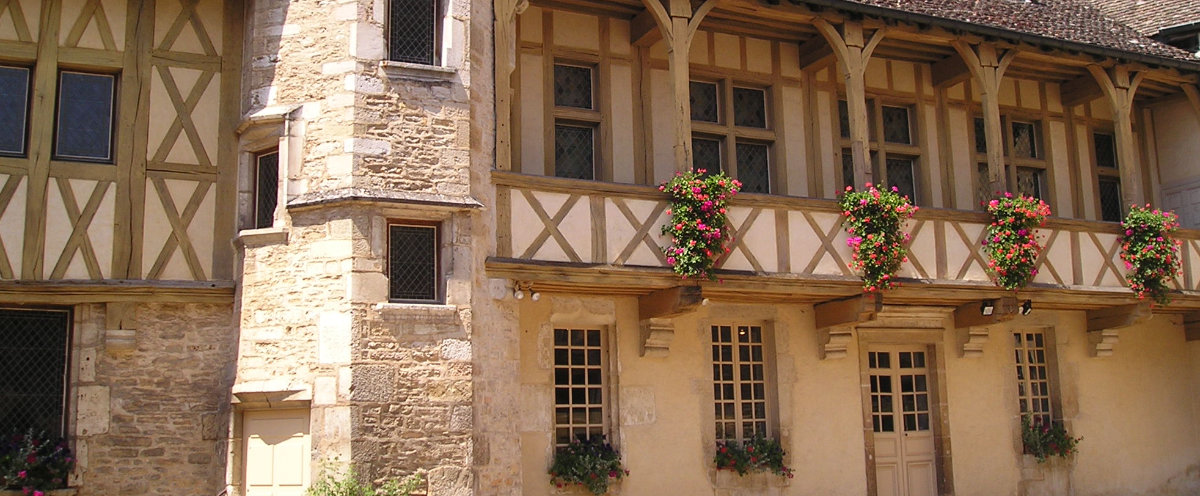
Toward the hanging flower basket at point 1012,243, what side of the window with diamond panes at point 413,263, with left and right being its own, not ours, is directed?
left

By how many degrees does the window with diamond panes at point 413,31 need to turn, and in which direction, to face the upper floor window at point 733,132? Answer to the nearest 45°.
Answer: approximately 135° to its left

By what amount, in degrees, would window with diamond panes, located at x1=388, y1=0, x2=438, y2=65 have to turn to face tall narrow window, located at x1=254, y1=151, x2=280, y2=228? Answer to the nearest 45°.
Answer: approximately 135° to its right

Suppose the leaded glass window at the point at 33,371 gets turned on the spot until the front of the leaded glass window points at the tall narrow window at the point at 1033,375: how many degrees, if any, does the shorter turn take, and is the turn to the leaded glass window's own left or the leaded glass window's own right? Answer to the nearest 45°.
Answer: approximately 90° to the leaded glass window's own left

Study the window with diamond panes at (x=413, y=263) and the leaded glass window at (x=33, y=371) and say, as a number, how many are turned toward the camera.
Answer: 2

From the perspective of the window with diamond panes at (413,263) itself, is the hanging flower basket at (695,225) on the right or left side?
on its left

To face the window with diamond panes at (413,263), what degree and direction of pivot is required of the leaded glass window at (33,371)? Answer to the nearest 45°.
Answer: approximately 45° to its left

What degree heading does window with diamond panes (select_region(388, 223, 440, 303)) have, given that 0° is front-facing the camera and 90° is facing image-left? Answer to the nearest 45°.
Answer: approximately 0°

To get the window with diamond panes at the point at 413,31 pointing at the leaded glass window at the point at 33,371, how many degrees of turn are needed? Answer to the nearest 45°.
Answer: approximately 90° to its right

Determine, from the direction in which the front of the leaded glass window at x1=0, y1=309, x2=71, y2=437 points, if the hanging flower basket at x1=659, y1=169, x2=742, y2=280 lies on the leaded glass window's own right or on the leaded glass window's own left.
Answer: on the leaded glass window's own left
